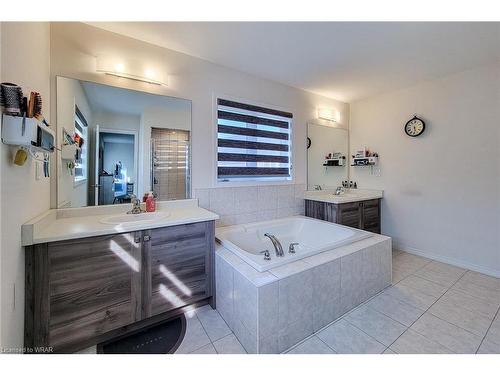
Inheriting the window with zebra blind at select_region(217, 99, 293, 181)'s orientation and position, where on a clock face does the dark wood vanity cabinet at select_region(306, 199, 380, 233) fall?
The dark wood vanity cabinet is roughly at 10 o'clock from the window with zebra blind.

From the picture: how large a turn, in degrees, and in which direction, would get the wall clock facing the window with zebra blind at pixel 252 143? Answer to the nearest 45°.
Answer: approximately 45° to its right

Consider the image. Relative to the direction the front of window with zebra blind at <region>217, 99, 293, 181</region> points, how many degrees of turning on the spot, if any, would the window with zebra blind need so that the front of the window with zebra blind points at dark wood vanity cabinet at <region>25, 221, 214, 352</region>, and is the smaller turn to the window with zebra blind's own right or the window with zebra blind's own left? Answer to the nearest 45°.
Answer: approximately 90° to the window with zebra blind's own right

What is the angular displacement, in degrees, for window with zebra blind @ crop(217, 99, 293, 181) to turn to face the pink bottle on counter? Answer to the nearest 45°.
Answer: approximately 90° to its right

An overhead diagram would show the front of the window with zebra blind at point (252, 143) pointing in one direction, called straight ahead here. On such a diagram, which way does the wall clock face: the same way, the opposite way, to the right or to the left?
to the right

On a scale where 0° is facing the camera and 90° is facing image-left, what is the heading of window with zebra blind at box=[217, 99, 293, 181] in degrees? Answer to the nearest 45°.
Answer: approximately 315°

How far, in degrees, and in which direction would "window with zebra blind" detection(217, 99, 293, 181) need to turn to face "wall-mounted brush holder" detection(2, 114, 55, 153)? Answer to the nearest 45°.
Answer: approximately 90° to its right
